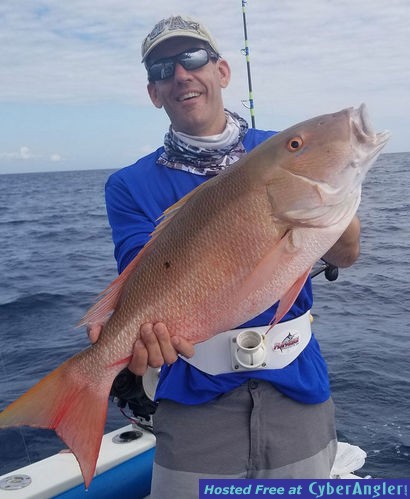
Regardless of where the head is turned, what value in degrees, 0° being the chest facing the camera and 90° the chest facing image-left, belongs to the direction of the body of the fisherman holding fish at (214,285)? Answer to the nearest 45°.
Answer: approximately 0°
